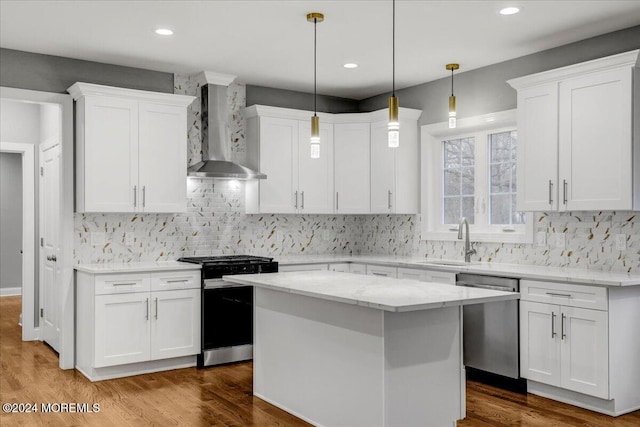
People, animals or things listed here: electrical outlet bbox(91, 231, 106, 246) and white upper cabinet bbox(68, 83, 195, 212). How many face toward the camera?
2

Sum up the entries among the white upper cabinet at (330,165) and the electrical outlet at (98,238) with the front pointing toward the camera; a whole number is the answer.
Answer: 2

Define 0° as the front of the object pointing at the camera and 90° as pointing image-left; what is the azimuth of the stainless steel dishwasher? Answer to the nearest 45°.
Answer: approximately 45°

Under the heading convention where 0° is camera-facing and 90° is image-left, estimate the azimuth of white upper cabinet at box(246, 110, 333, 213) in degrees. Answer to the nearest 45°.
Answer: approximately 315°

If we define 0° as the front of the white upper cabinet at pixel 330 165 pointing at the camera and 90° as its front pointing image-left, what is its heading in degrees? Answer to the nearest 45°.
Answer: approximately 0°
